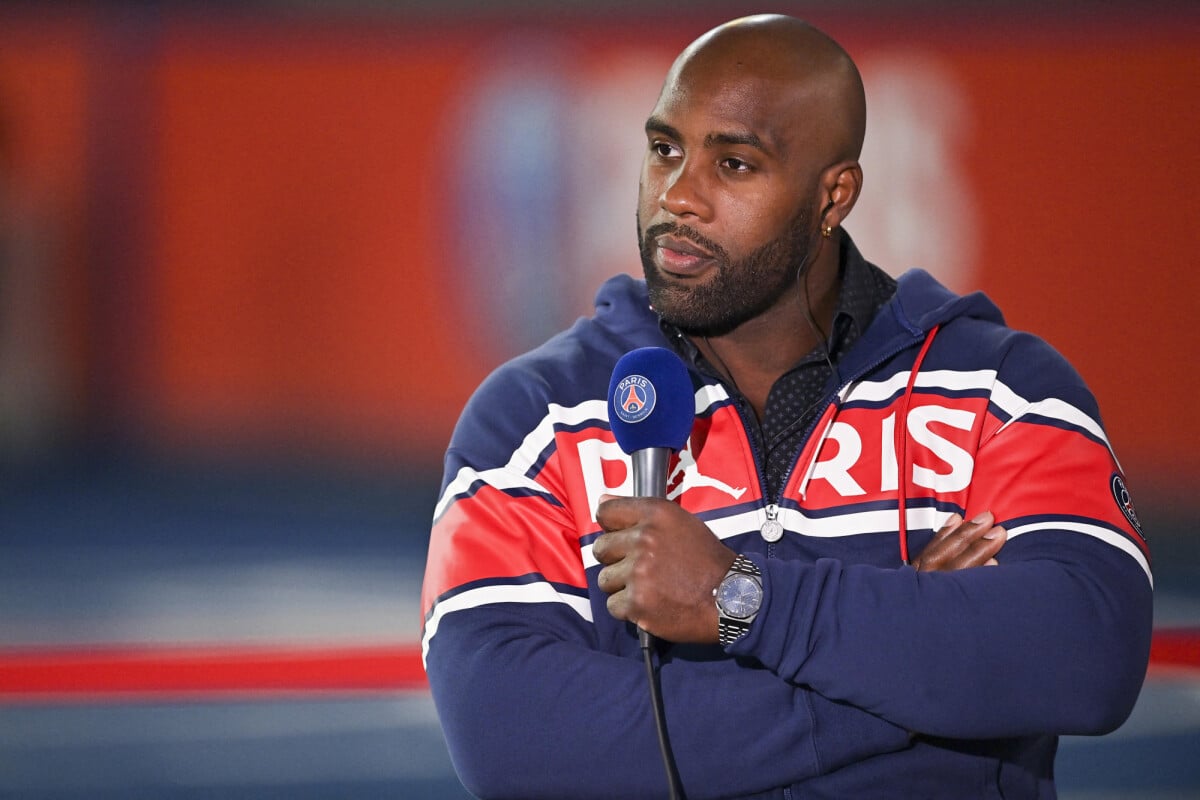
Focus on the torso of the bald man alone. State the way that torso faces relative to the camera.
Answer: toward the camera

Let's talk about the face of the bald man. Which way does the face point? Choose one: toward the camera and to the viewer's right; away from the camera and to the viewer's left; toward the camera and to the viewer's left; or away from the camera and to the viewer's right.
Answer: toward the camera and to the viewer's left
